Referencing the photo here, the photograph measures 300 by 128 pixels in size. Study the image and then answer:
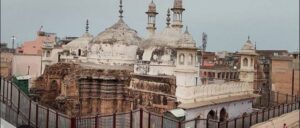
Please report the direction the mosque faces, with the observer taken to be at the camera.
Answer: facing away from the viewer and to the right of the viewer
